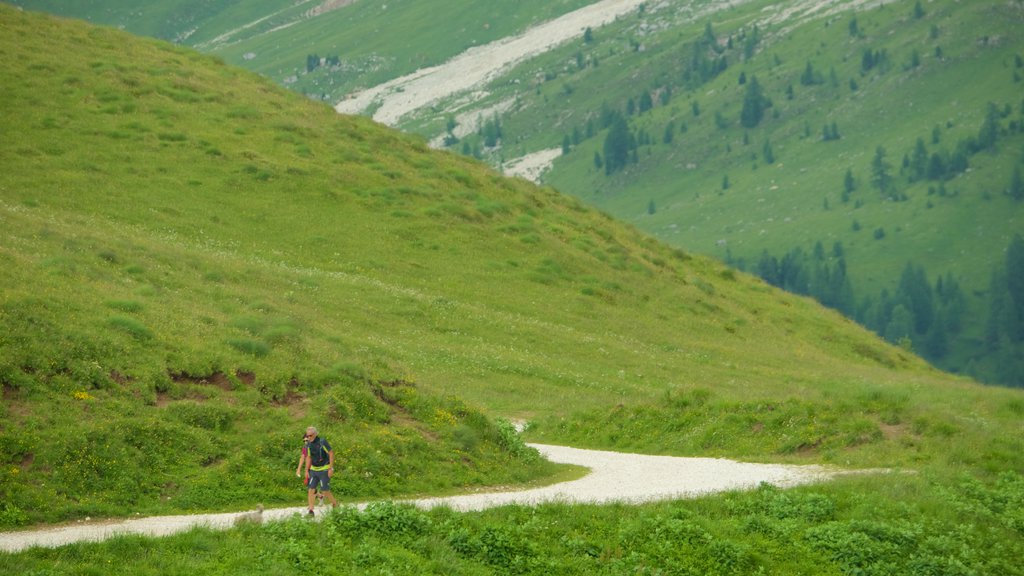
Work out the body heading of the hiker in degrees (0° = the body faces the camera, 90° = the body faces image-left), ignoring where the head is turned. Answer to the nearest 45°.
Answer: approximately 45°
